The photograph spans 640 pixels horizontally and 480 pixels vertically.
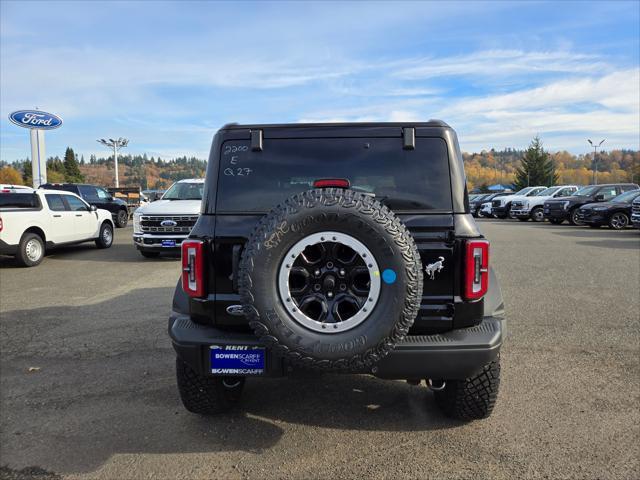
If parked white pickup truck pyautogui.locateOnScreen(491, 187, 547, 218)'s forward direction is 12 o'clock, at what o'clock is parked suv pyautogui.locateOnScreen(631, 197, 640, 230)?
parked suv pyautogui.locateOnScreen(631, 197, 640, 230) is roughly at 10 o'clock from parked white pickup truck pyautogui.locateOnScreen(491, 187, 547, 218).

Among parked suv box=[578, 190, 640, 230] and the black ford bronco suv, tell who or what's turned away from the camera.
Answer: the black ford bronco suv

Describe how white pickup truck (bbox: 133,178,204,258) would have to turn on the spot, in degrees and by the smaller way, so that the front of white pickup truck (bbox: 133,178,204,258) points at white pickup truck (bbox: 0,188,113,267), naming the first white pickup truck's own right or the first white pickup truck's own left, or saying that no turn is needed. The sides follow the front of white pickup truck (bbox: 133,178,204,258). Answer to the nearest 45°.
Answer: approximately 45° to the first white pickup truck's own right

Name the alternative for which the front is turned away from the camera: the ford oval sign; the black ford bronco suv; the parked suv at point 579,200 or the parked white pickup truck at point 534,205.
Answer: the black ford bronco suv

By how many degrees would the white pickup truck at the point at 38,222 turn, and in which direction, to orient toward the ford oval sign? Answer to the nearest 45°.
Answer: approximately 45° to its left

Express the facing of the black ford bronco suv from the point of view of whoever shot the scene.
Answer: facing away from the viewer

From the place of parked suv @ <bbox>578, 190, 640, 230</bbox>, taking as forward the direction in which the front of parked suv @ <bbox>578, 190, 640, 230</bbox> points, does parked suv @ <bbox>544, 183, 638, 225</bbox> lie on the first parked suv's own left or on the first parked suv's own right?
on the first parked suv's own right

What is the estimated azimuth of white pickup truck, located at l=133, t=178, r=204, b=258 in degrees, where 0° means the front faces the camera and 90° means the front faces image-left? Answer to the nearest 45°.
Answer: approximately 45°

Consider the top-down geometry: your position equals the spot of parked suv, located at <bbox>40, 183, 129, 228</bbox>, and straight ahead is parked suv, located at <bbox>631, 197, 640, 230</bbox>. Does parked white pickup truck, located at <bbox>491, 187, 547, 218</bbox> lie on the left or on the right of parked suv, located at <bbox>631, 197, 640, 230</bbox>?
left

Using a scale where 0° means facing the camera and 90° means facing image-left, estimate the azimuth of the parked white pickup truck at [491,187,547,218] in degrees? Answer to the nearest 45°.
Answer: approximately 45°

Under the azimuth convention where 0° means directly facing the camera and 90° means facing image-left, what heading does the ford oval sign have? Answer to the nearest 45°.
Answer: approximately 0°
